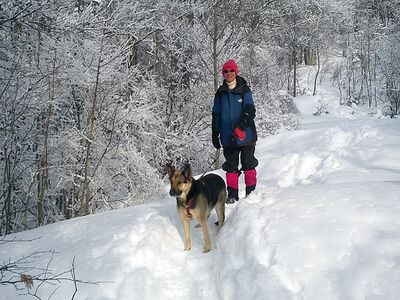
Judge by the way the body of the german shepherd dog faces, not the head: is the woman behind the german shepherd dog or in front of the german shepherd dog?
behind

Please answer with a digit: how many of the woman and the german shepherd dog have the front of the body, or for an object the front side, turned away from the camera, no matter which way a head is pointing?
0

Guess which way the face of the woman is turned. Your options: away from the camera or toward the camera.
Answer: toward the camera

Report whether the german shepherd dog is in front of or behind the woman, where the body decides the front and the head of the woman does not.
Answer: in front

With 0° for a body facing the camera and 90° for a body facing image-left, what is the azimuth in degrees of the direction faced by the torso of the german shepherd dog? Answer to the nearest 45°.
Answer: approximately 45°

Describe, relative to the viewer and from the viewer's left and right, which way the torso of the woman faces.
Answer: facing the viewer
